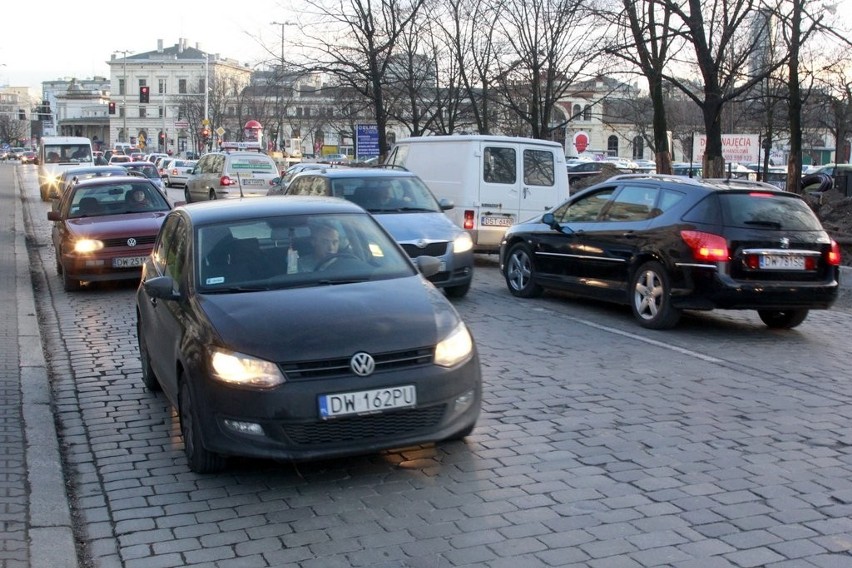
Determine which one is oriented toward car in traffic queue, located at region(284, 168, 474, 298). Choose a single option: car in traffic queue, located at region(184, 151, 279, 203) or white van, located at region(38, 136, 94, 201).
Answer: the white van

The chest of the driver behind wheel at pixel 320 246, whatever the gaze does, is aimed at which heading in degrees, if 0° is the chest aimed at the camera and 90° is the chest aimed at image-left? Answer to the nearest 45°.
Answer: approximately 315°

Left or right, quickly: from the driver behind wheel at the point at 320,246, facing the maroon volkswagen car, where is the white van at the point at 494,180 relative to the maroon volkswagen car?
right

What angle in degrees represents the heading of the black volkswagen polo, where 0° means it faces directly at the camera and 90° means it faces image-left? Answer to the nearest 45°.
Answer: approximately 315°

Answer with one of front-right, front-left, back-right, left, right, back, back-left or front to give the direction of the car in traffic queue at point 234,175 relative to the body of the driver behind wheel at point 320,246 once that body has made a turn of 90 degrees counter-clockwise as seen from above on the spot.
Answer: front-left

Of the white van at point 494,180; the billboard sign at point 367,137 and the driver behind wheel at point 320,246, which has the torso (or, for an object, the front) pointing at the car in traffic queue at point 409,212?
the billboard sign

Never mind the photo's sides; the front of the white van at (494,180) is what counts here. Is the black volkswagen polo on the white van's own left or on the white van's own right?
on the white van's own left

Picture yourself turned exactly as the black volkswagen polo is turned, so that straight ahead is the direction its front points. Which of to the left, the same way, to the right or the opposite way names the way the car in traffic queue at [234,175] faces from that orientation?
the opposite way

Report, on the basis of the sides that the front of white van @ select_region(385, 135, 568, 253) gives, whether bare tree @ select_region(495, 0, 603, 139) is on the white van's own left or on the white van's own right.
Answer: on the white van's own right

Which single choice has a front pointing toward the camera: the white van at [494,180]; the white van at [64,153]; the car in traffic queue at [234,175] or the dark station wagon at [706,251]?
the white van at [64,153]

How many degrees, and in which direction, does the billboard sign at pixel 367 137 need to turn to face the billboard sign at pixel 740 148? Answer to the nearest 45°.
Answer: approximately 45° to its left
